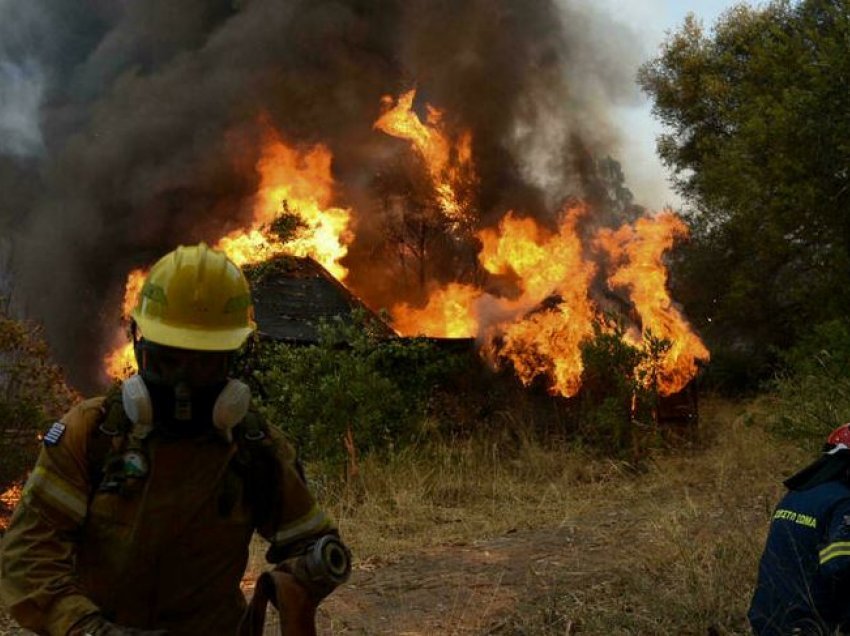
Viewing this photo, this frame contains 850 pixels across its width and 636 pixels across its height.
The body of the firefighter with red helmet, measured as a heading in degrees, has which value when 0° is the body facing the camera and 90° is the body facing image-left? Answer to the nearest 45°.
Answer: approximately 225°

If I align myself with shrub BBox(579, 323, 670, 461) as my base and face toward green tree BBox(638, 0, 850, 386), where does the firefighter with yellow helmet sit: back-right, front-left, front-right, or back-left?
back-right

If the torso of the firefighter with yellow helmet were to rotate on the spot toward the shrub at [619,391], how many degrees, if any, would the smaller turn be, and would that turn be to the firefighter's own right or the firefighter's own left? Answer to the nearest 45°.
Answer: approximately 135° to the firefighter's own left

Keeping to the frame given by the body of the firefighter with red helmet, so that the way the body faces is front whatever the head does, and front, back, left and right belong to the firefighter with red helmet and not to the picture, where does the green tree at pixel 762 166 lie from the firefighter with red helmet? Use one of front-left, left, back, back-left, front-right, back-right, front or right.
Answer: front-left

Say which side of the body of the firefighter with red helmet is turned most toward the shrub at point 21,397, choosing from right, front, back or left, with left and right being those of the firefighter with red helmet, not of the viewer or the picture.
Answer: left

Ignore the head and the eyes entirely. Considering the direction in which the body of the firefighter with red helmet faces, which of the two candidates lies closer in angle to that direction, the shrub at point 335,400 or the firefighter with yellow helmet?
the shrub

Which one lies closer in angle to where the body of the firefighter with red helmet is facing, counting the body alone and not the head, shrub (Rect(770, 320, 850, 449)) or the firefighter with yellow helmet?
the shrub

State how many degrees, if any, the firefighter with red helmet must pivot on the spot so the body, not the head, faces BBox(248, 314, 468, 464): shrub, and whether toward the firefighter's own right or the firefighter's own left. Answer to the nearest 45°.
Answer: approximately 90° to the firefighter's own left
